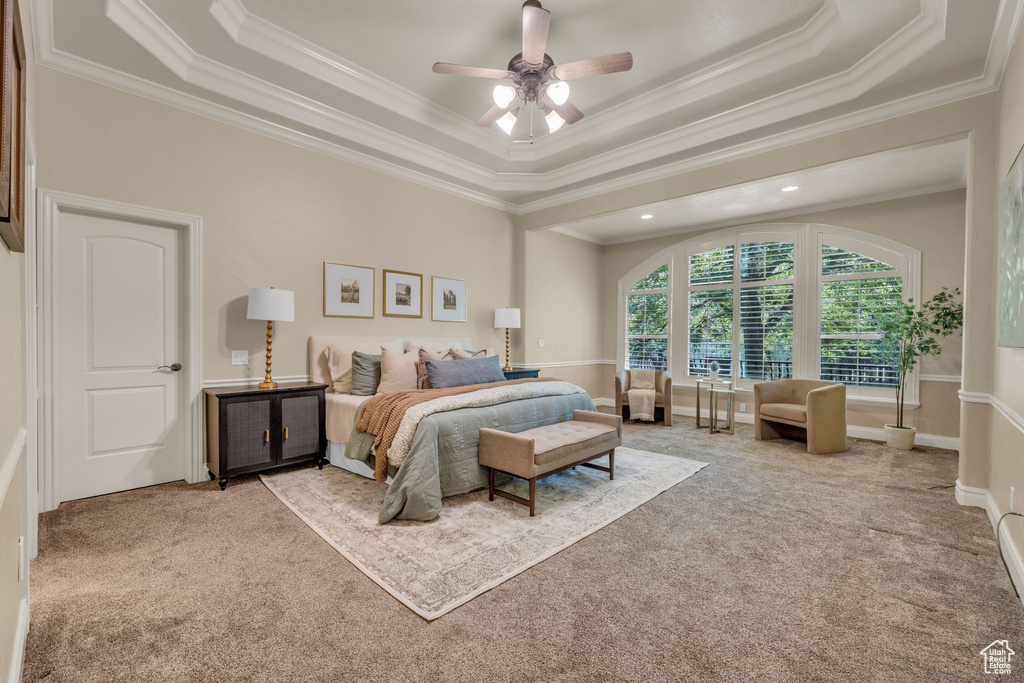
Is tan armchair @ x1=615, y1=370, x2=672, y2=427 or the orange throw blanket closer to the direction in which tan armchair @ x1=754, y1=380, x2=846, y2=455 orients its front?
the orange throw blanket

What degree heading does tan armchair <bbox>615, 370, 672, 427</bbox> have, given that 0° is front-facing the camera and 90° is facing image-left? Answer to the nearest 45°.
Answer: approximately 0°

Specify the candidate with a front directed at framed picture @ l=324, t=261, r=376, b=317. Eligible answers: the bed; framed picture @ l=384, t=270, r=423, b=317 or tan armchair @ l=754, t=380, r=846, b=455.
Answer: the tan armchair

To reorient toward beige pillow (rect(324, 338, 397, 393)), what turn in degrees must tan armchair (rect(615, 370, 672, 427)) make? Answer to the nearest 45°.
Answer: approximately 45° to its right

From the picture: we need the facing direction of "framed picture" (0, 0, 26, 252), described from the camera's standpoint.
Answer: facing to the right of the viewer

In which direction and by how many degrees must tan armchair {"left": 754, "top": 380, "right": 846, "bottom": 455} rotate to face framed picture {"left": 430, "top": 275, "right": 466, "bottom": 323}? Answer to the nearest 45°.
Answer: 0° — it already faces it

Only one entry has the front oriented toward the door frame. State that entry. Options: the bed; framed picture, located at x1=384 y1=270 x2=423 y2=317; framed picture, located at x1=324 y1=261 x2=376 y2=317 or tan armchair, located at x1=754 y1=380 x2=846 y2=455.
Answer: the tan armchair
